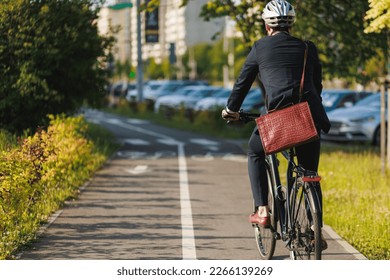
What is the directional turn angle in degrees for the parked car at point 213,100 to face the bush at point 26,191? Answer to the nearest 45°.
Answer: approximately 45° to its left

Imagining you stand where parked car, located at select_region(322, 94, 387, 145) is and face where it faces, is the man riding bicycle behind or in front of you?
in front

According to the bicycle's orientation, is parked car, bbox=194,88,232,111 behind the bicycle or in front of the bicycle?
in front

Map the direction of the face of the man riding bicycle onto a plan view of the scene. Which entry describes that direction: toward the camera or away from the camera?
away from the camera

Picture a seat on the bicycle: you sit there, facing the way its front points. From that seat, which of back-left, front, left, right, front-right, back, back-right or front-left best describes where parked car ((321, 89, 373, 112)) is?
front-right

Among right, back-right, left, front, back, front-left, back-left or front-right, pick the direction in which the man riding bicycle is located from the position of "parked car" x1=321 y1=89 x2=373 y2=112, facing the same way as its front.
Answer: front-left
